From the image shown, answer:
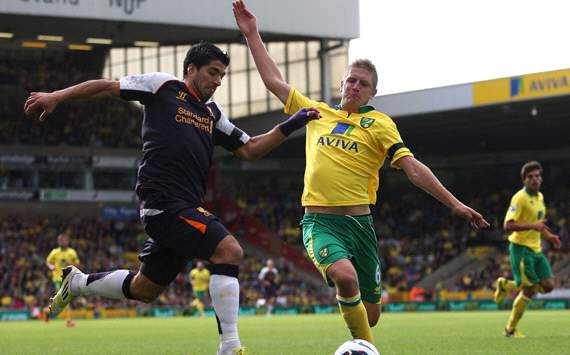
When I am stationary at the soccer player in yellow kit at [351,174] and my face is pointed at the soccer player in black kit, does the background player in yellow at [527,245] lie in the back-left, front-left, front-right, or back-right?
back-right

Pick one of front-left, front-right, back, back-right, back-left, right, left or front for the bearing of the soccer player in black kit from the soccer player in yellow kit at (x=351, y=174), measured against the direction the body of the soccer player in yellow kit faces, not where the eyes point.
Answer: front-right

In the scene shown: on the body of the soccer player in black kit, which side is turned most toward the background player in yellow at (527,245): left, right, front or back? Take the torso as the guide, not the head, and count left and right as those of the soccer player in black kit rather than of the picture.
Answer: left

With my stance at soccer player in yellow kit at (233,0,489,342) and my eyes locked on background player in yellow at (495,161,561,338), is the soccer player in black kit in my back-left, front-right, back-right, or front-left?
back-left

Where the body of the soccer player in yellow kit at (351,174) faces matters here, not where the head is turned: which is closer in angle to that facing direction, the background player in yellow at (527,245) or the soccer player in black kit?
the soccer player in black kit

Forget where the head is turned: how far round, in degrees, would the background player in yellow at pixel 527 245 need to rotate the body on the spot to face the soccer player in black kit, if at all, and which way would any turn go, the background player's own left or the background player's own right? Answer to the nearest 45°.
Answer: approximately 45° to the background player's own right

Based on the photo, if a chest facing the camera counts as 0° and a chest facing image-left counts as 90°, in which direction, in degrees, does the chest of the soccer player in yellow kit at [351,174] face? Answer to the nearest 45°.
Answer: approximately 0°

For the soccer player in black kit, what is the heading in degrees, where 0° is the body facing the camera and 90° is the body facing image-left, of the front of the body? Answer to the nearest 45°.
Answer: approximately 315°
